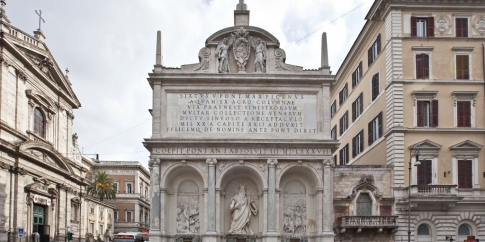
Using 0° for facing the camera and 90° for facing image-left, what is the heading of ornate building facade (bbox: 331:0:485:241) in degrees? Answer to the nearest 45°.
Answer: approximately 0°

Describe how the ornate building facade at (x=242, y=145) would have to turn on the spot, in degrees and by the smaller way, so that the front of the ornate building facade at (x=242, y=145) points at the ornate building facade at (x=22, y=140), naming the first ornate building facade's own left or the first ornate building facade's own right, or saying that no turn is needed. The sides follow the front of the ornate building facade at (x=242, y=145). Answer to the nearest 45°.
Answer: approximately 135° to the first ornate building facade's own right

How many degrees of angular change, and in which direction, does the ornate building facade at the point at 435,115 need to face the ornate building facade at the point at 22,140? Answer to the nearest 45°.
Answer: approximately 90° to its right

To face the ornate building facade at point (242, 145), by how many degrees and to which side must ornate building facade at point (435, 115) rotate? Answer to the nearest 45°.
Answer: approximately 45° to its right

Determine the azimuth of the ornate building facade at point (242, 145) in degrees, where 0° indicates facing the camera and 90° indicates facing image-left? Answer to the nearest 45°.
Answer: approximately 0°
